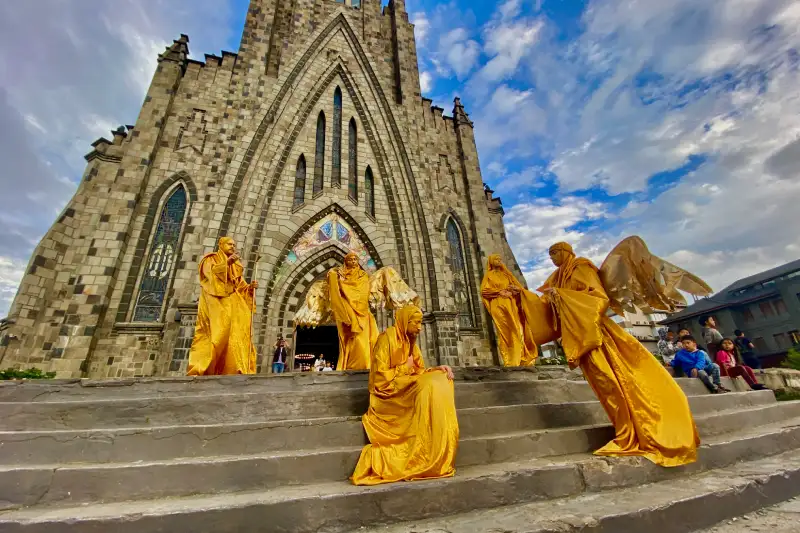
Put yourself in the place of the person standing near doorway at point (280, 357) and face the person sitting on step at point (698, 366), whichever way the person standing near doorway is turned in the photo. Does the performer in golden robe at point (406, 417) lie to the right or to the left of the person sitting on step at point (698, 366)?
right

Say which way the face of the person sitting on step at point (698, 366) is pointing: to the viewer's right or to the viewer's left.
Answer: to the viewer's left

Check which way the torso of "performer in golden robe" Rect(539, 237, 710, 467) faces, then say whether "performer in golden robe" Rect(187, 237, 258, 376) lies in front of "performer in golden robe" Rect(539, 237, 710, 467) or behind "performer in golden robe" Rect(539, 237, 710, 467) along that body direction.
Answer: in front

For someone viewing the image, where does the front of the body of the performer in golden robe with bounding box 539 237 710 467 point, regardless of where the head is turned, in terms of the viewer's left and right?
facing to the left of the viewer

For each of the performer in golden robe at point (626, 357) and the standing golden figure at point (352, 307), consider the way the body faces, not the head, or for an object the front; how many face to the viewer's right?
0

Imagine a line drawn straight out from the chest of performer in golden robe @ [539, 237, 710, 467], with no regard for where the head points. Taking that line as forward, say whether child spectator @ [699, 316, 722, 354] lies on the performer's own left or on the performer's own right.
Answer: on the performer's own right

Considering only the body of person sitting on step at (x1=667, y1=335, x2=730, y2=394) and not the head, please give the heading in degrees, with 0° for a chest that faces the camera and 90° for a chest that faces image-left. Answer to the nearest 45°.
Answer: approximately 315°

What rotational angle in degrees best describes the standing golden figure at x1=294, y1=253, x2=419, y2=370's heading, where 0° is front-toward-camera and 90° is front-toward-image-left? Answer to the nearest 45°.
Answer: approximately 0°

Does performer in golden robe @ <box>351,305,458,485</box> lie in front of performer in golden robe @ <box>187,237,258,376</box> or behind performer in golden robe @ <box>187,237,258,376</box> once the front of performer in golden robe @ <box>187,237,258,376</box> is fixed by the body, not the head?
in front

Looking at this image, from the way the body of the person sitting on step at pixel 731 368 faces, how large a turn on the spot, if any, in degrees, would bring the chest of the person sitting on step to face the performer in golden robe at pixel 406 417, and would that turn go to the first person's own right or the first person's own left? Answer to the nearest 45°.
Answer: approximately 45° to the first person's own right

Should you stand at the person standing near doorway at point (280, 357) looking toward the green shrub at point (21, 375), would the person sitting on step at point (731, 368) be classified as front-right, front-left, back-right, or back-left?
back-left

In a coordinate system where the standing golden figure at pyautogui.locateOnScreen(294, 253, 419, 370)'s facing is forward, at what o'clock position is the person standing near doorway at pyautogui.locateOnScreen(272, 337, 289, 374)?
The person standing near doorway is roughly at 5 o'clock from the standing golden figure.

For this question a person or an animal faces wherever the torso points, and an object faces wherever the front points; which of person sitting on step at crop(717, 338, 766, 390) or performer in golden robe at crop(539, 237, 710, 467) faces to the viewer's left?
the performer in golden robe
